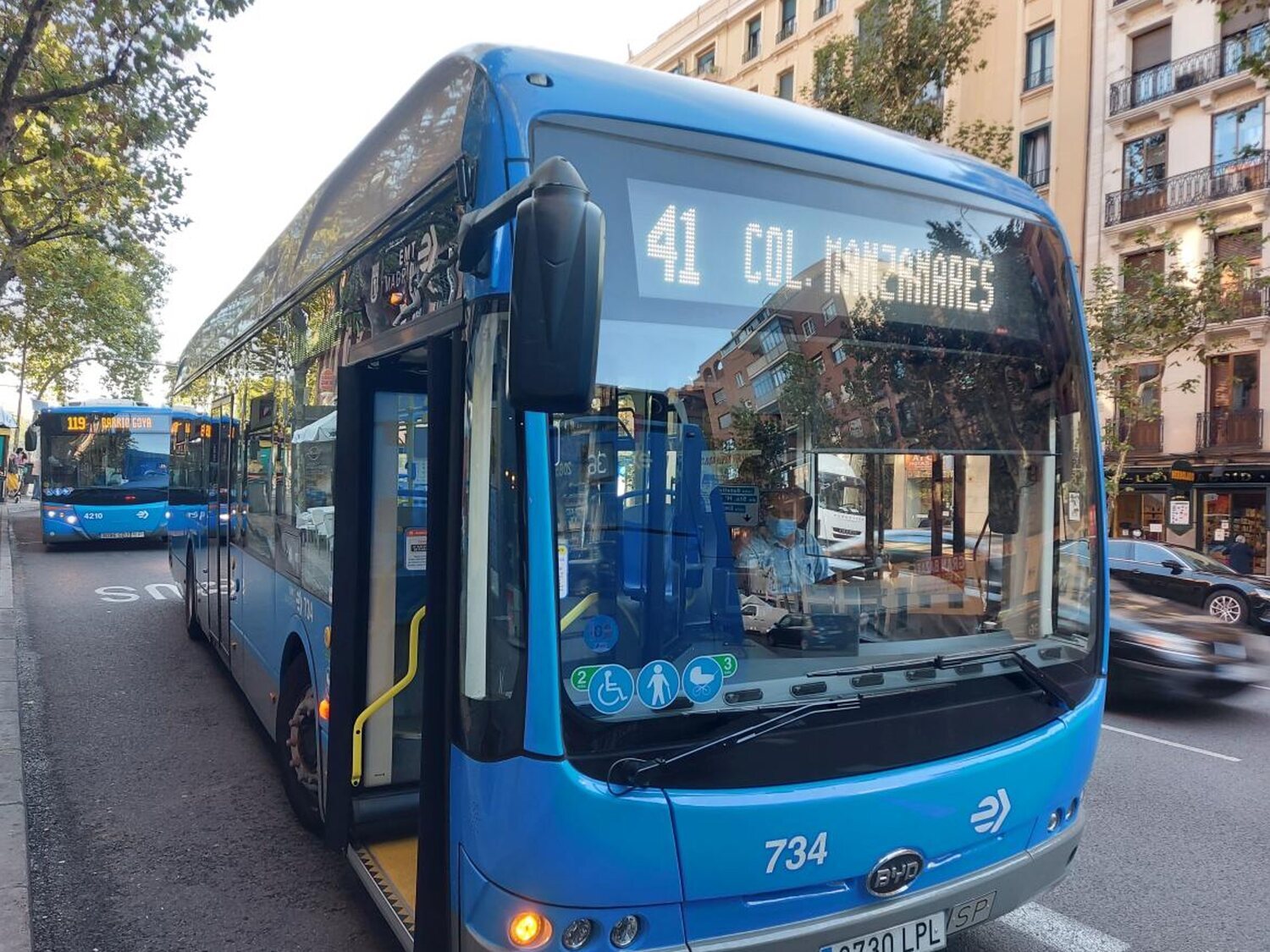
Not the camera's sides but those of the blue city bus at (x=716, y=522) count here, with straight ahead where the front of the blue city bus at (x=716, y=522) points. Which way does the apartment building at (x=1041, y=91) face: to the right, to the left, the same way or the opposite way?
to the right

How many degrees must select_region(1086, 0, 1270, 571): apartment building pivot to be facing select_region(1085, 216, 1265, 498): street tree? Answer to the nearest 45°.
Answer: approximately 45° to its left

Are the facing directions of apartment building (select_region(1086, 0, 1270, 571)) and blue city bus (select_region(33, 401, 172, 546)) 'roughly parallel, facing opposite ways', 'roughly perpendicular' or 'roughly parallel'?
roughly perpendicular

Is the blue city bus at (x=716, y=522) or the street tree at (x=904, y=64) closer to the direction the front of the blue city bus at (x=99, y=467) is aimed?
the blue city bus

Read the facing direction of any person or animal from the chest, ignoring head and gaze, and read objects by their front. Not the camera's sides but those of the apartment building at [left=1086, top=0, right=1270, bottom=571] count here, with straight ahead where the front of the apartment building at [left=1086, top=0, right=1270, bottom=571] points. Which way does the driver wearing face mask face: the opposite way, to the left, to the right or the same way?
to the left

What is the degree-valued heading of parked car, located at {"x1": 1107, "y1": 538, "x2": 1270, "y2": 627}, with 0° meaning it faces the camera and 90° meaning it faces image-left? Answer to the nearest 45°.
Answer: approximately 315°

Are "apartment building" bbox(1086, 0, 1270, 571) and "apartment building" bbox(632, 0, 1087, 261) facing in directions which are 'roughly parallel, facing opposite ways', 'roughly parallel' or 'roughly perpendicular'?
roughly parallel

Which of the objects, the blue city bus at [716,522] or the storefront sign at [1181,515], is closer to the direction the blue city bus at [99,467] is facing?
the blue city bus

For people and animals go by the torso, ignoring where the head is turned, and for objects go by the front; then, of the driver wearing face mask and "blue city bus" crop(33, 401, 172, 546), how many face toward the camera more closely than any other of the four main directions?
2

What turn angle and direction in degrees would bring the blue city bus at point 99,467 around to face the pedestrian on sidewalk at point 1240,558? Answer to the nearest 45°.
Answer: approximately 45° to its left

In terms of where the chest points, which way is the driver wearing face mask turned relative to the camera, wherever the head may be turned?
toward the camera

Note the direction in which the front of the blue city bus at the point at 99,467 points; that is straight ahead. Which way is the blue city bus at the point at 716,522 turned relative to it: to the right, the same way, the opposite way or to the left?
the same way

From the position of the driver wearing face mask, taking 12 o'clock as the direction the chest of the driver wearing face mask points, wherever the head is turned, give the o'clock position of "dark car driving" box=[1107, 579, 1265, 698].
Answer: The dark car driving is roughly at 7 o'clock from the driver wearing face mask.

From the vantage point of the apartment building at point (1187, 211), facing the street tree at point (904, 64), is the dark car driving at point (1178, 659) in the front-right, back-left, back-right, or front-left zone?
front-left

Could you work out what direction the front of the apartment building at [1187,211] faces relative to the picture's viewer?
facing the viewer and to the left of the viewer

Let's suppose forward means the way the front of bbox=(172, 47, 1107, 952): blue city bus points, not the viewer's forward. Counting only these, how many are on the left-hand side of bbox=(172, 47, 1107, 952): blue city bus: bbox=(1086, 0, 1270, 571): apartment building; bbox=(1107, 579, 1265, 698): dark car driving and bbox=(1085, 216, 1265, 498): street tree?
3

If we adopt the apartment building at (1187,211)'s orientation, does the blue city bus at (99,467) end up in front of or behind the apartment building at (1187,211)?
in front
